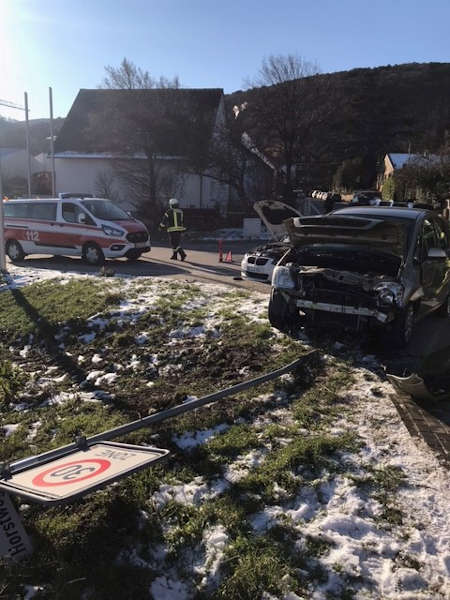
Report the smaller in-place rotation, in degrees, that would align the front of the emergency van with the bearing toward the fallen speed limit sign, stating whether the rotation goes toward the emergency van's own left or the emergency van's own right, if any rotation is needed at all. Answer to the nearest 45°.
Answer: approximately 45° to the emergency van's own right

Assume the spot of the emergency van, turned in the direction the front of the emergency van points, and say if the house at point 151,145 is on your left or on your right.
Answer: on your left

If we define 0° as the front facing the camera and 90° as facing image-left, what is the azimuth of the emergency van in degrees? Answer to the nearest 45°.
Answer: approximately 315°

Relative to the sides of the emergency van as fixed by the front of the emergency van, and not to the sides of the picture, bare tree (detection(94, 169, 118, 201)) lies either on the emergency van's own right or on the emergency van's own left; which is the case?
on the emergency van's own left

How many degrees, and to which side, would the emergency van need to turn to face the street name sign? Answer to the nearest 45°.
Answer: approximately 45° to its right

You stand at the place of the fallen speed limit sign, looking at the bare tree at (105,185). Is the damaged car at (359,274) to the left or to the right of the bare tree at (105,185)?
right

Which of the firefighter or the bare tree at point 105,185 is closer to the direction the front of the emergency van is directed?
the firefighter
